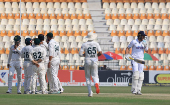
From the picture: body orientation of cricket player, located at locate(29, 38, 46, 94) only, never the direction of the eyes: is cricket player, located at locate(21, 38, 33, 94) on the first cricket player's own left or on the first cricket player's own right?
on the first cricket player's own left

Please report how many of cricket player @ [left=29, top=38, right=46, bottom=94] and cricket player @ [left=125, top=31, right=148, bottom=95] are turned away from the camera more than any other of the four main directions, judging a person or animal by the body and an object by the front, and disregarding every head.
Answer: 1

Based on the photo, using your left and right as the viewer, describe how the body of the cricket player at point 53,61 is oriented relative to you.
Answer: facing away from the viewer and to the left of the viewer

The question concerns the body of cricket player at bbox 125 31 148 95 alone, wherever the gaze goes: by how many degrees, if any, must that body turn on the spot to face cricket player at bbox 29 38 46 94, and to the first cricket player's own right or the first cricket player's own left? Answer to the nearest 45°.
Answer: approximately 135° to the first cricket player's own right

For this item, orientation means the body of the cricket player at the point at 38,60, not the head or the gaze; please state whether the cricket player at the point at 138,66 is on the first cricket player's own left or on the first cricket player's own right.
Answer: on the first cricket player's own right

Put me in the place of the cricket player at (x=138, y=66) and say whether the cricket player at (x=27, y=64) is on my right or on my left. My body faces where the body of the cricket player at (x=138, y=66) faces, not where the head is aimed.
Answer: on my right

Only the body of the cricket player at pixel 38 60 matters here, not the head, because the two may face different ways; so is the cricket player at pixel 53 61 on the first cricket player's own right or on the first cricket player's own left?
on the first cricket player's own right

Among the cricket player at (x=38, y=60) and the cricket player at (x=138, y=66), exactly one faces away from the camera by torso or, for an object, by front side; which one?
the cricket player at (x=38, y=60)

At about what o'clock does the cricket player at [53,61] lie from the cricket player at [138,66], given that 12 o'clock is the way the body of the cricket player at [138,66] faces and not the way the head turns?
the cricket player at [53,61] is roughly at 4 o'clock from the cricket player at [138,66].

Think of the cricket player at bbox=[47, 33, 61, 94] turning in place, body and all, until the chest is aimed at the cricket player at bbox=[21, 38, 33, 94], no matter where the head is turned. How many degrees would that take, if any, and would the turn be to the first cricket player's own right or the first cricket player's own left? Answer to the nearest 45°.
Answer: approximately 45° to the first cricket player's own left

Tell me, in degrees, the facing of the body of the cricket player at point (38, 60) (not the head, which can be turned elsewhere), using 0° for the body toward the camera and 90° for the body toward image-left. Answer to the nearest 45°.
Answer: approximately 180°
